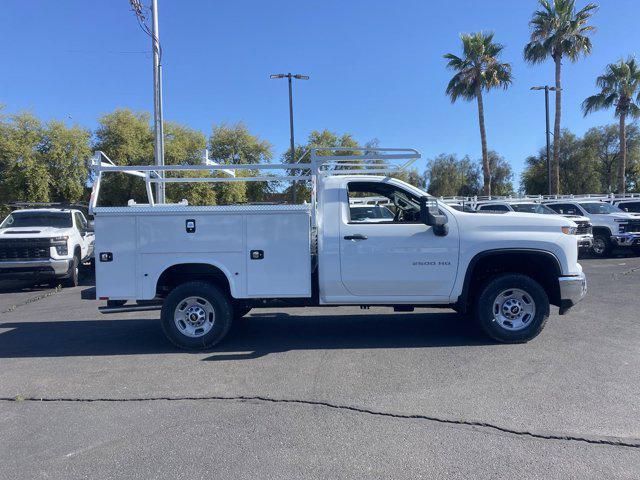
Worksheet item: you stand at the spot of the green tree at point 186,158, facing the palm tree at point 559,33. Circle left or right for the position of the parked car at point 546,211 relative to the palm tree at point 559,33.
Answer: right

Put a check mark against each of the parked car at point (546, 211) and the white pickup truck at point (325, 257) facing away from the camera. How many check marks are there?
0

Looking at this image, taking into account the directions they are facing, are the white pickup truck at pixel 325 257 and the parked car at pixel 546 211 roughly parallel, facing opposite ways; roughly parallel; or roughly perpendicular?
roughly perpendicular

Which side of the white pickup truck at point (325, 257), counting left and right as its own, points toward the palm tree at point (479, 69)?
left

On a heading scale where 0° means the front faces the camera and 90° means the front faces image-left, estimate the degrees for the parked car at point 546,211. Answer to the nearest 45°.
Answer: approximately 315°

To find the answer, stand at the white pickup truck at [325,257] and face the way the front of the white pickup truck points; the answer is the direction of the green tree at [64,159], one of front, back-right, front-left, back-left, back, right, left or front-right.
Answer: back-left

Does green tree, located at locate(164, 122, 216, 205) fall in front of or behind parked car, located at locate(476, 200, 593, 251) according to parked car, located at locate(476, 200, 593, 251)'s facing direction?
behind

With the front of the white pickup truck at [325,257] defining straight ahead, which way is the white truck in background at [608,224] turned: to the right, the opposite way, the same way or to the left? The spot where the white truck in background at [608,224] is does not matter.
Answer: to the right

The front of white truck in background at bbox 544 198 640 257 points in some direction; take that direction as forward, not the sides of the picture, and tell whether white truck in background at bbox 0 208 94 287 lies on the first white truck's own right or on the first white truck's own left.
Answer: on the first white truck's own right

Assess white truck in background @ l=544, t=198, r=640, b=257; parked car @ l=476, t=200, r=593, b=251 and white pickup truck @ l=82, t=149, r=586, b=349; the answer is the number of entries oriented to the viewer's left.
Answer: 0

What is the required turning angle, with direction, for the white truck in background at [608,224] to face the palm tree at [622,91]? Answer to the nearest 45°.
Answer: approximately 135° to its left

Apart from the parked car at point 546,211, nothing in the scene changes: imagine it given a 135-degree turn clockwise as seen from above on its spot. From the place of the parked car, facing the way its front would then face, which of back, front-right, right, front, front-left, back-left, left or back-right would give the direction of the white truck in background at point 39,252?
front-left

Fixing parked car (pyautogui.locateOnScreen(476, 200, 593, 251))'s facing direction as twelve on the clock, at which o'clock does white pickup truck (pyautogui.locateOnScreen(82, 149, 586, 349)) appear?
The white pickup truck is roughly at 2 o'clock from the parked car.

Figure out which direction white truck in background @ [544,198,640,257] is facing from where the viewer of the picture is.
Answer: facing the viewer and to the right of the viewer

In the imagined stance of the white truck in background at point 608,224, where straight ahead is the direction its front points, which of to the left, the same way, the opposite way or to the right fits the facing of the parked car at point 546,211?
the same way

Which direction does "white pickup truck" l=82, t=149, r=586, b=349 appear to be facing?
to the viewer's right

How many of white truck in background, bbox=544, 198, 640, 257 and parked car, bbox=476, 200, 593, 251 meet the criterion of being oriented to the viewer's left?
0

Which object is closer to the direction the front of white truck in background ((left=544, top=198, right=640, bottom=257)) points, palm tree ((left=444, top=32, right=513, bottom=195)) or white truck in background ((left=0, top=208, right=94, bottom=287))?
the white truck in background

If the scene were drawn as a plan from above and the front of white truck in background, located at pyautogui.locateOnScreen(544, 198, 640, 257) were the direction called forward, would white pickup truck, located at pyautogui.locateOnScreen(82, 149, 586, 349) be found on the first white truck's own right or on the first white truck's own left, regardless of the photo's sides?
on the first white truck's own right
